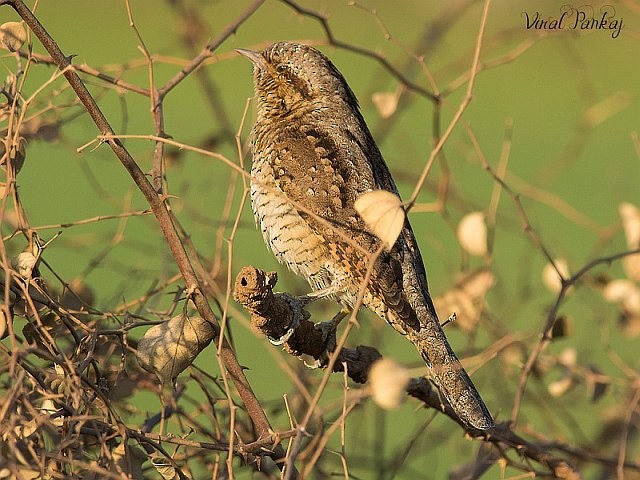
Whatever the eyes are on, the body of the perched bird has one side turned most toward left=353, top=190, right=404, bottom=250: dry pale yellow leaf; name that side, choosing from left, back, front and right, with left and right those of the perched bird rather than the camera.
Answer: left

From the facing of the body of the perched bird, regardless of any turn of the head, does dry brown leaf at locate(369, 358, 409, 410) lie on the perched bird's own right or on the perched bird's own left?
on the perched bird's own left

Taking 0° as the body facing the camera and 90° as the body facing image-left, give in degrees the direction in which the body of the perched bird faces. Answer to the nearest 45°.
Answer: approximately 90°

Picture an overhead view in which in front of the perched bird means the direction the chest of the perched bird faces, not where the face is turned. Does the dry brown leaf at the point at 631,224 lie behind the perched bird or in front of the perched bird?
behind
